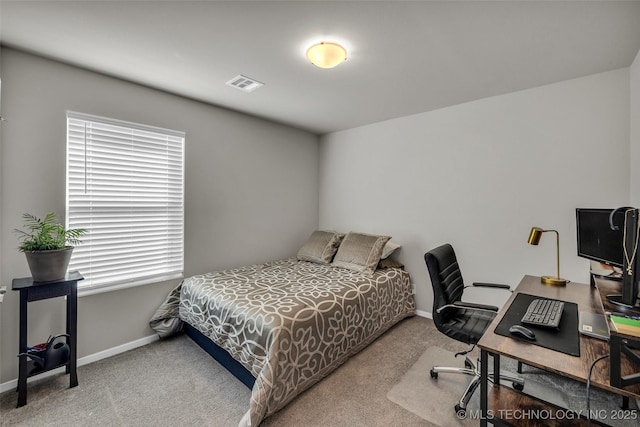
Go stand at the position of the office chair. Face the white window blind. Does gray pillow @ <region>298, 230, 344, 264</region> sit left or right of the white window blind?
right

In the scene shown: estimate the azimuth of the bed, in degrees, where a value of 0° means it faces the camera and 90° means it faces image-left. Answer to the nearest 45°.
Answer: approximately 45°

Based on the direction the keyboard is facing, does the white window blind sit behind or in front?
in front

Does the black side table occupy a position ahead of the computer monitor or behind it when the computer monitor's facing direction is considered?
ahead

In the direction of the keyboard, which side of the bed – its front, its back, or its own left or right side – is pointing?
left

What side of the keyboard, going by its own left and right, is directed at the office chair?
front

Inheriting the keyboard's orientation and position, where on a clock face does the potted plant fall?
The potted plant is roughly at 11 o'clock from the keyboard.

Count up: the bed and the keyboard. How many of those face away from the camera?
0

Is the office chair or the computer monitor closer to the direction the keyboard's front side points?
the office chair

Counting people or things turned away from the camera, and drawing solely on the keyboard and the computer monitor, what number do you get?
0

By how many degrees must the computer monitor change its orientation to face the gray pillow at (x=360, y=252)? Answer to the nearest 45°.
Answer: approximately 45° to its right

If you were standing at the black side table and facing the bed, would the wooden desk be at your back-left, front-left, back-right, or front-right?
front-right

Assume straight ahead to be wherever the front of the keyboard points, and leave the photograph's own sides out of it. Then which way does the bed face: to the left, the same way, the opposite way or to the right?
to the left

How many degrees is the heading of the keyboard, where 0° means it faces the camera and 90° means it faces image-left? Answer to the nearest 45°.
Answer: approximately 90°

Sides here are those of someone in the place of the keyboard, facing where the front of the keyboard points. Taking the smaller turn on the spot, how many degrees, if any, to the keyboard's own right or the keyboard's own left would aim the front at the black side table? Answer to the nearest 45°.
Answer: approximately 45° to the keyboard's own left
